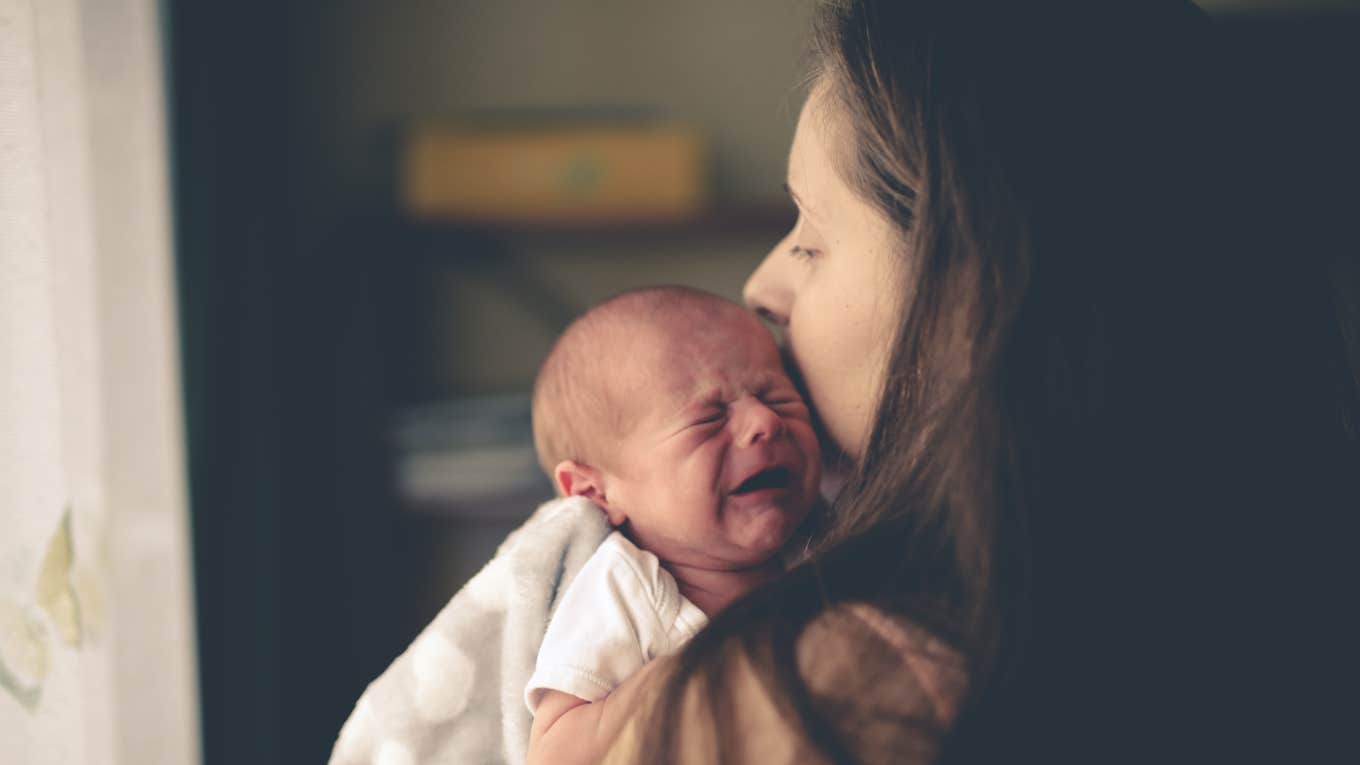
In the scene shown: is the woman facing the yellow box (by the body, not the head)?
no

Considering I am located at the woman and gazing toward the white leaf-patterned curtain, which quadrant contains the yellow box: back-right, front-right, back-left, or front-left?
front-right

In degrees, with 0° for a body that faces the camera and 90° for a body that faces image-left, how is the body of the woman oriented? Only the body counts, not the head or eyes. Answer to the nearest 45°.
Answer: approximately 90°

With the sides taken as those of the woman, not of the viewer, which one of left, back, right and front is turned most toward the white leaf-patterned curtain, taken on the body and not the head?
front

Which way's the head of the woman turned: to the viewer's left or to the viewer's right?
to the viewer's left

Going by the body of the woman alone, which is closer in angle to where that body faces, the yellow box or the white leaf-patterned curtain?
the white leaf-patterned curtain

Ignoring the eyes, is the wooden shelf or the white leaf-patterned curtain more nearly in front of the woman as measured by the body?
the white leaf-patterned curtain
